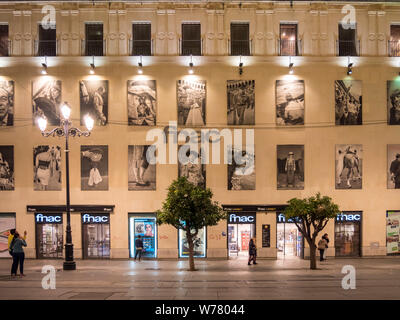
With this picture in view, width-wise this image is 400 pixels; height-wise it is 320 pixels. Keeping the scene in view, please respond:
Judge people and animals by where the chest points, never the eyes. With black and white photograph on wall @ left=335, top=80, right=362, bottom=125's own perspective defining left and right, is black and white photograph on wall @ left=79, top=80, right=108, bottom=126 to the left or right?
on its right

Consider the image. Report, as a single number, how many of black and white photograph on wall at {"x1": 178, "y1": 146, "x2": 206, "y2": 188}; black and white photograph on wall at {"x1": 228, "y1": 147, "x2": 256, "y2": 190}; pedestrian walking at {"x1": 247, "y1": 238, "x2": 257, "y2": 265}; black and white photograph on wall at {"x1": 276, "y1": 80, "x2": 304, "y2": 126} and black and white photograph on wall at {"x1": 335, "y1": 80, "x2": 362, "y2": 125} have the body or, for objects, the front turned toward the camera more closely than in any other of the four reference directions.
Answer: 4

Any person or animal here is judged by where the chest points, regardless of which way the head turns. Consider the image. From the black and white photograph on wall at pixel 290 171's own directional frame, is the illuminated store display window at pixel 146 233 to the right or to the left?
on its right

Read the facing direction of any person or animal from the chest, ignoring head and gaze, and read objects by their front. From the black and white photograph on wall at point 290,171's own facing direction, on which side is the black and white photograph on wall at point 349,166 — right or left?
on its left

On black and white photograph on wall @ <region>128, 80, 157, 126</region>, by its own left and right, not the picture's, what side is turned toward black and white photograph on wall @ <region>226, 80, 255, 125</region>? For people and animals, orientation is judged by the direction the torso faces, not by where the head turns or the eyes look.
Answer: left

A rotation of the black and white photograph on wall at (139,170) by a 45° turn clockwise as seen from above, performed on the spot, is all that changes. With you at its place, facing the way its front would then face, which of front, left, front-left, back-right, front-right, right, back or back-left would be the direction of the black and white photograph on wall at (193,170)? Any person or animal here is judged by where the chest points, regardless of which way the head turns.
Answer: back-left

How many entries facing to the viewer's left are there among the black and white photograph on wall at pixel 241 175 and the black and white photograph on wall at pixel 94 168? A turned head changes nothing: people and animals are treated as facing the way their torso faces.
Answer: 0

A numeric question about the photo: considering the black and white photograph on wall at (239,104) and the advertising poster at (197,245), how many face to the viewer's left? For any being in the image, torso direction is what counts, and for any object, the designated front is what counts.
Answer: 0
